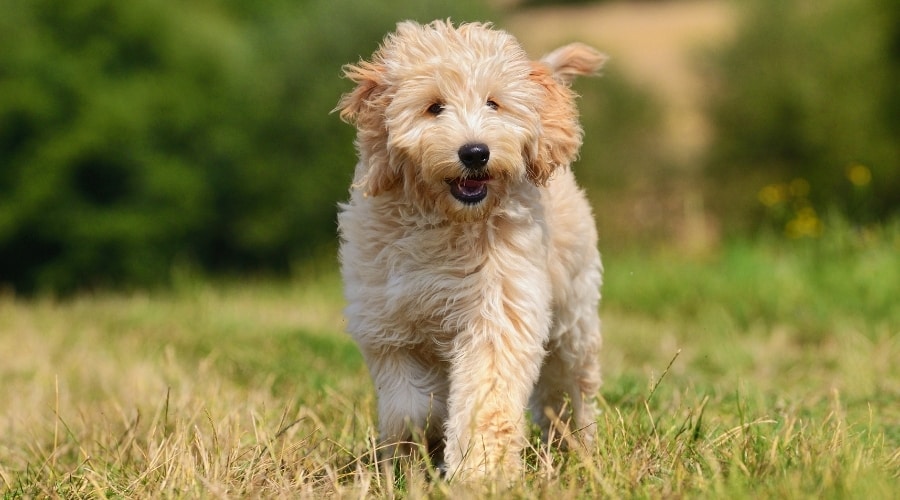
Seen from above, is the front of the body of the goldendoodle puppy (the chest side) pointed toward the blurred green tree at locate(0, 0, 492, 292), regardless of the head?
no

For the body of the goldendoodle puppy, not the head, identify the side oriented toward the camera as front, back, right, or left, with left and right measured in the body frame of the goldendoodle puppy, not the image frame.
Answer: front
